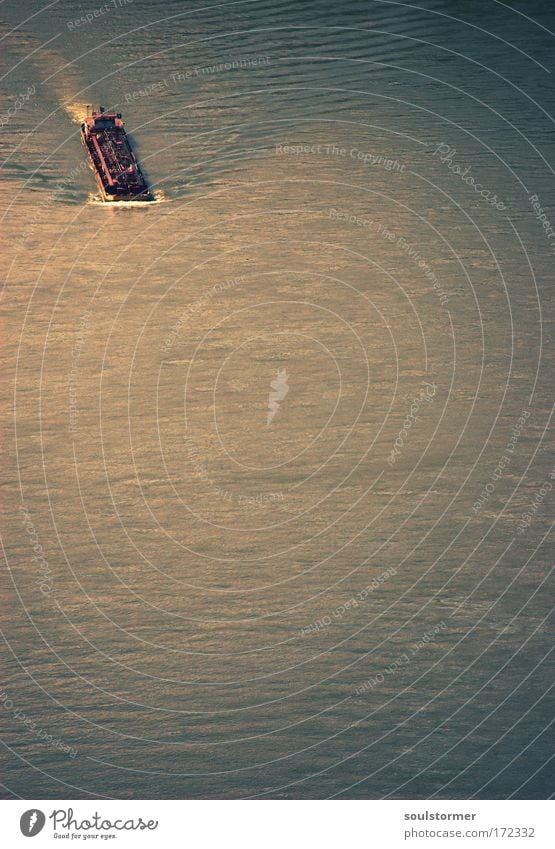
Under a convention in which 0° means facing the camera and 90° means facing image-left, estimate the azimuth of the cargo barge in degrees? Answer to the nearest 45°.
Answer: approximately 0°
